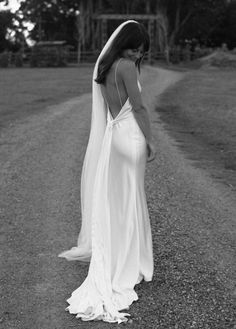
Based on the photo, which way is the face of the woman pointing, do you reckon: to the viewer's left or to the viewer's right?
to the viewer's right

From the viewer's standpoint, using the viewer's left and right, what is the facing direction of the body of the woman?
facing away from the viewer and to the right of the viewer
